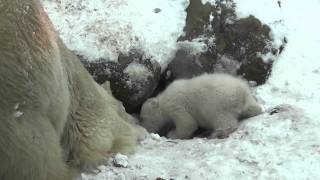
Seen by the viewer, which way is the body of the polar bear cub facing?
to the viewer's left

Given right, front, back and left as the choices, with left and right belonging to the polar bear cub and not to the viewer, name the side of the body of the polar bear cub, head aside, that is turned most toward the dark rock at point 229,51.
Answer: right

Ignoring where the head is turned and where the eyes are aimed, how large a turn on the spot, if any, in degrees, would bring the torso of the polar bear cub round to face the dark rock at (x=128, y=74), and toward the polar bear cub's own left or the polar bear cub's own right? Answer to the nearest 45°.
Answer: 0° — it already faces it

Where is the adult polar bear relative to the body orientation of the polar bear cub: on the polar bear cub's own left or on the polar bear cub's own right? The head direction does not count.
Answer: on the polar bear cub's own left
